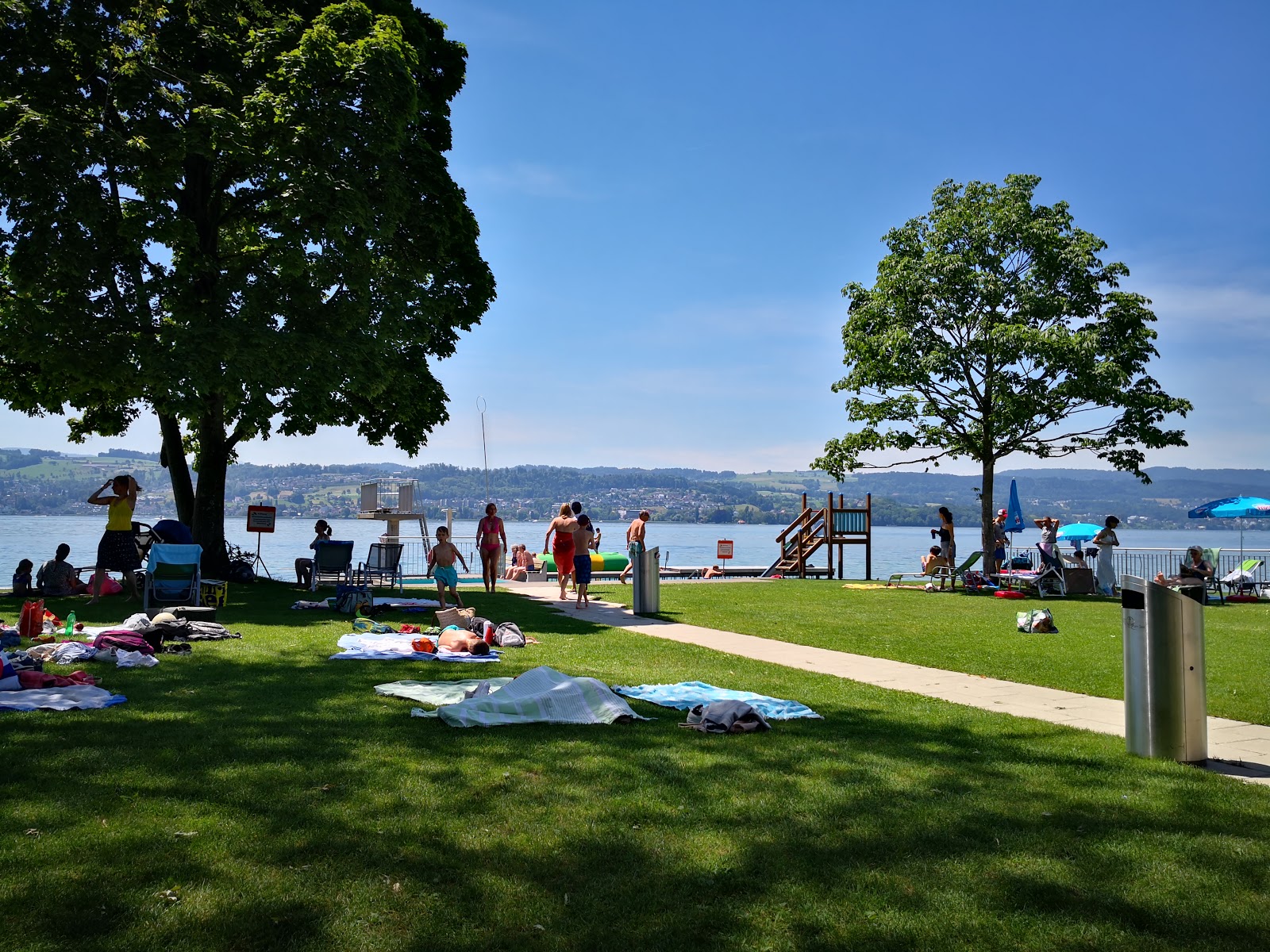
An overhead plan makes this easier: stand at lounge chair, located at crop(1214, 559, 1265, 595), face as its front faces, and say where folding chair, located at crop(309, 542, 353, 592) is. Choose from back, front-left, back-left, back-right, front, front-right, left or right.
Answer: front-left

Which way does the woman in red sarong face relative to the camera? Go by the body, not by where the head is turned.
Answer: away from the camera

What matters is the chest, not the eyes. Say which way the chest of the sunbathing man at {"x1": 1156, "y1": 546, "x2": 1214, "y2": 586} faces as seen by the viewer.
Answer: to the viewer's left

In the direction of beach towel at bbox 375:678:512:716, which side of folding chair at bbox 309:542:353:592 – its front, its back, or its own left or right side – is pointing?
back

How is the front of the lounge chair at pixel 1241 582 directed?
to the viewer's left

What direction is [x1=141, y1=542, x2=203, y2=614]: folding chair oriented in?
away from the camera

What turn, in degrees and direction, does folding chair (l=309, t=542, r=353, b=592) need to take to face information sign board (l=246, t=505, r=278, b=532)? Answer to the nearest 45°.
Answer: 0° — it already faces it

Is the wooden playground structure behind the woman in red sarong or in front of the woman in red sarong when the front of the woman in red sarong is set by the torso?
in front

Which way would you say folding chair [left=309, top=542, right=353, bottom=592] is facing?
away from the camera

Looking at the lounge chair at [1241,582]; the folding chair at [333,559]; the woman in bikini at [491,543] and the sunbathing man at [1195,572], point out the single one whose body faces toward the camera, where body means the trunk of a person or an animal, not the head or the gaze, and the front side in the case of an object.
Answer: the woman in bikini

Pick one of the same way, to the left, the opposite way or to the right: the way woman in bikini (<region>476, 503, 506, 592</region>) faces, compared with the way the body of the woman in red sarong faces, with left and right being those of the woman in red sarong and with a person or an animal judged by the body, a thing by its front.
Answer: the opposite way

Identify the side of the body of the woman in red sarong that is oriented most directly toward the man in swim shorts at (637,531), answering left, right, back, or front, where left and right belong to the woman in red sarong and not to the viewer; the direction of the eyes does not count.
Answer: right

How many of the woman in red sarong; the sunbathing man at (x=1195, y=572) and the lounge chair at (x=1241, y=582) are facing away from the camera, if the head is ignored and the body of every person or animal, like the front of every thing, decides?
1

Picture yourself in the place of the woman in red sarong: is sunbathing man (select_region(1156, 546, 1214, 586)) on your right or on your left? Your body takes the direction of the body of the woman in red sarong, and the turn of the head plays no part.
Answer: on your right
